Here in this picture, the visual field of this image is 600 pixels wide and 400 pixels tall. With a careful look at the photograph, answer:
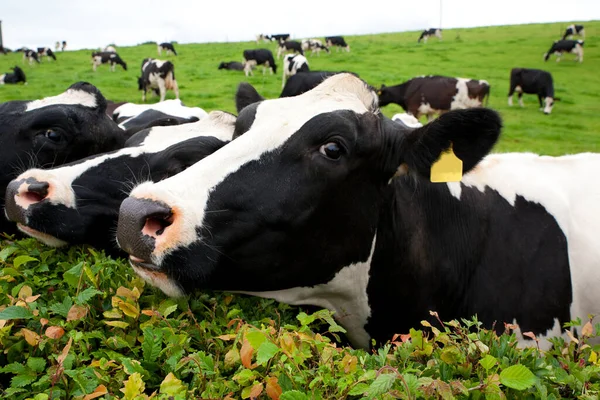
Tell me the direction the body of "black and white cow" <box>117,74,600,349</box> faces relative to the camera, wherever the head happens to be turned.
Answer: to the viewer's left

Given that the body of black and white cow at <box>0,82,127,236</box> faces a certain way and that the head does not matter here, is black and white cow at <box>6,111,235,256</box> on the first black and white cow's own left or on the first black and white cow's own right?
on the first black and white cow's own left

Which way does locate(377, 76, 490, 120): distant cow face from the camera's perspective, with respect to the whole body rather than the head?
to the viewer's left

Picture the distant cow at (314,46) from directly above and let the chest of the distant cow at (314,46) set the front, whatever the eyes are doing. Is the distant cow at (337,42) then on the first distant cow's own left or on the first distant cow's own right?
on the first distant cow's own left

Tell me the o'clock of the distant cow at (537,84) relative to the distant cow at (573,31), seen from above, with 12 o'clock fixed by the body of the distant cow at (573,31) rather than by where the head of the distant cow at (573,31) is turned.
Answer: the distant cow at (537,84) is roughly at 9 o'clock from the distant cow at (573,31).
